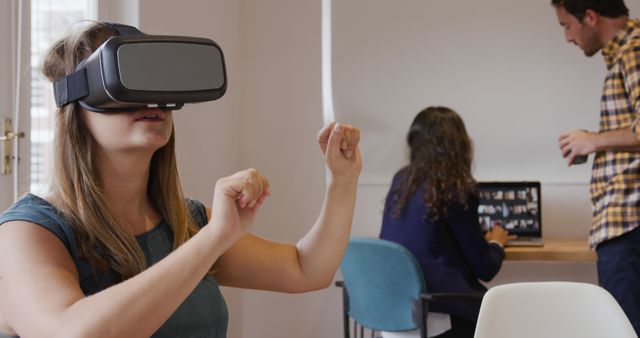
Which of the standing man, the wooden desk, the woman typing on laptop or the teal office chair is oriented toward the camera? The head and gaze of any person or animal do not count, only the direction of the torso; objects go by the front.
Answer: the wooden desk

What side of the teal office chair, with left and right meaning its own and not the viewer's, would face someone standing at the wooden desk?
front

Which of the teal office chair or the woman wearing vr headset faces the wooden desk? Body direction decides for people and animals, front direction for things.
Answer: the teal office chair

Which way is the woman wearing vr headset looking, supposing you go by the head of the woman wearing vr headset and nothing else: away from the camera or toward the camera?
toward the camera

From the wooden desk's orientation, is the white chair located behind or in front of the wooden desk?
in front

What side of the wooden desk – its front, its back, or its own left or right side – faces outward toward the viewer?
front

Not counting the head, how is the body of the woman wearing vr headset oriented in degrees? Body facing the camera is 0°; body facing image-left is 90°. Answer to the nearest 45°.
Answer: approximately 315°

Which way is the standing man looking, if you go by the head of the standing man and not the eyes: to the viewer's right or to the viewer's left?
to the viewer's left

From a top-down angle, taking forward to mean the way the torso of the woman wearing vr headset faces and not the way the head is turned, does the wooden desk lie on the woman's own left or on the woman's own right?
on the woman's own left

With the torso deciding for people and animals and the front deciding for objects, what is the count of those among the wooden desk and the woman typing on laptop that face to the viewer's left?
0

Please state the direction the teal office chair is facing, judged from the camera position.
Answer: facing away from the viewer and to the right of the viewer

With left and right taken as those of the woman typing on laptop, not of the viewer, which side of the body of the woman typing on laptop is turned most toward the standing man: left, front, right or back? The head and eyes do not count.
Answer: right

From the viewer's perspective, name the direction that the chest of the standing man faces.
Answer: to the viewer's left

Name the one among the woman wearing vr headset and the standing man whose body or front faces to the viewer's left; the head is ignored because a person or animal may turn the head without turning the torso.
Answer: the standing man
